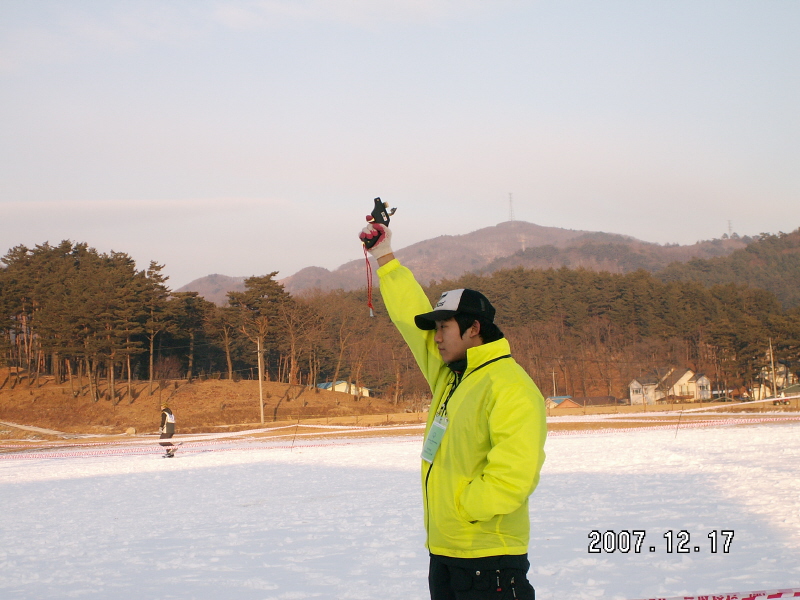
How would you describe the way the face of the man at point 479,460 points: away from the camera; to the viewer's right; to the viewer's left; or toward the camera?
to the viewer's left

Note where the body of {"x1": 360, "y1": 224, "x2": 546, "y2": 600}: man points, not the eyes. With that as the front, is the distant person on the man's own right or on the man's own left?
on the man's own right

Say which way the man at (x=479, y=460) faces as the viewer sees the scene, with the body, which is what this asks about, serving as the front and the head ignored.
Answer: to the viewer's left
